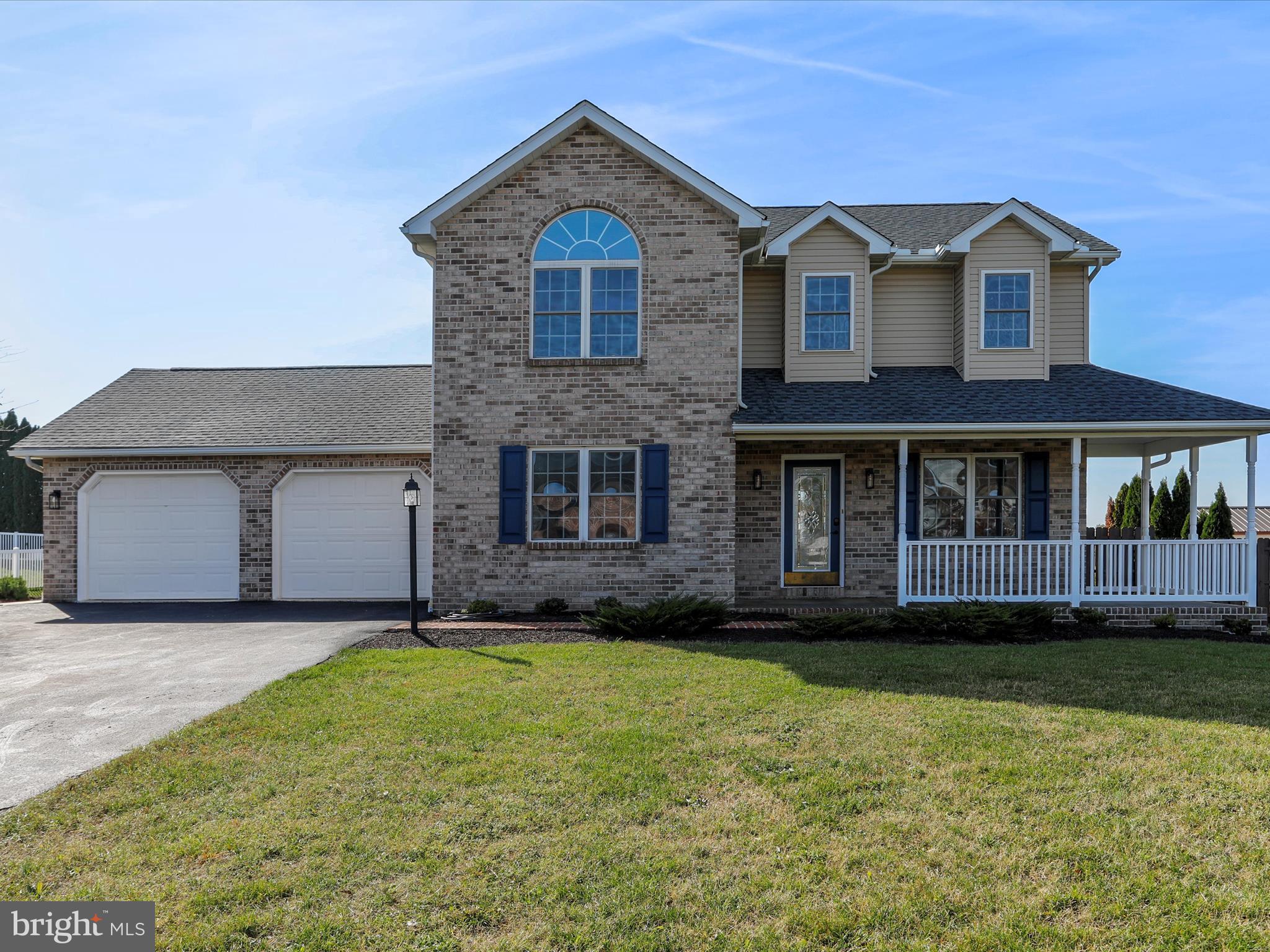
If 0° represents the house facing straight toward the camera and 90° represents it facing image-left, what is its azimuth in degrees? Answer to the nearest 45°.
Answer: approximately 0°

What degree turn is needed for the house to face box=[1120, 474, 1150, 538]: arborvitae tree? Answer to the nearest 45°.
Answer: approximately 135° to its left

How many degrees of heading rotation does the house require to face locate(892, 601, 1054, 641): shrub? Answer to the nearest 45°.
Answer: approximately 45° to its left

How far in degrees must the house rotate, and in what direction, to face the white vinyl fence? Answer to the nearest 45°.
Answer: approximately 135° to its right

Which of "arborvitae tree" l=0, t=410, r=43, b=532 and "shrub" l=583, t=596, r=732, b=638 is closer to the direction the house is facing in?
the shrub

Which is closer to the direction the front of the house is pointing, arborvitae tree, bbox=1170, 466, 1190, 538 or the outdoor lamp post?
the outdoor lamp post

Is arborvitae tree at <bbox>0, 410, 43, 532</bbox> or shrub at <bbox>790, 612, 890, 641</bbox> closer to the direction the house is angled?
the shrub
